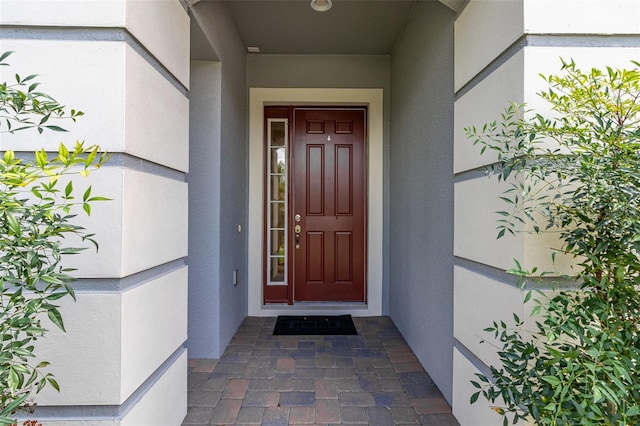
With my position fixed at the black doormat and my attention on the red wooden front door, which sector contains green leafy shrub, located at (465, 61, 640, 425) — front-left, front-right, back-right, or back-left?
back-right

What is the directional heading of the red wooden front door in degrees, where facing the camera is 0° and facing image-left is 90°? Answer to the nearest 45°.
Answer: approximately 0°

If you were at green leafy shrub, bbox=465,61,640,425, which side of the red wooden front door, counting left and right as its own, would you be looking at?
front
